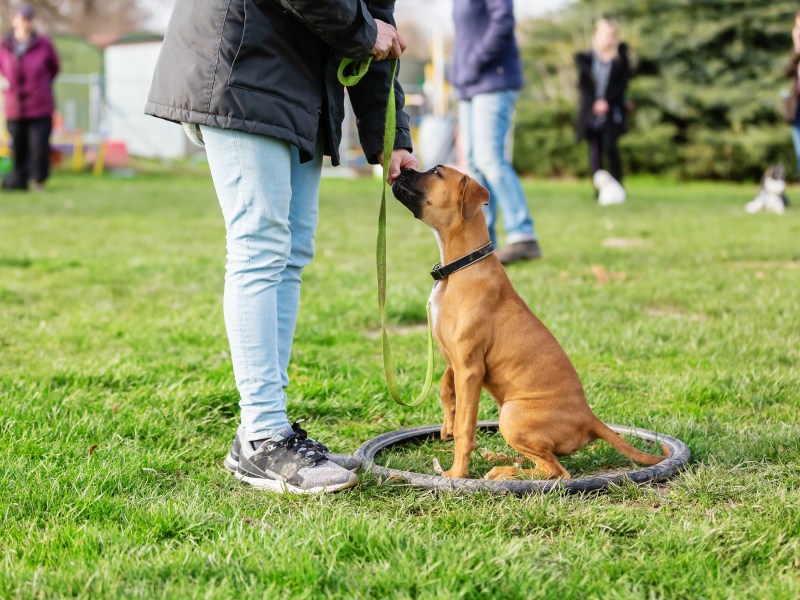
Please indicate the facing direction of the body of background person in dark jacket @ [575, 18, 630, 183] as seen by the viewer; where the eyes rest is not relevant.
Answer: toward the camera

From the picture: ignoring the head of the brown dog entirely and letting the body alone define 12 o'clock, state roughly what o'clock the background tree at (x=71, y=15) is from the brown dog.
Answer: The background tree is roughly at 2 o'clock from the brown dog.

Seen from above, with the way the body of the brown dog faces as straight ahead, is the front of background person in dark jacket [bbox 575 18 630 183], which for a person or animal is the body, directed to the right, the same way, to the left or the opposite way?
to the left

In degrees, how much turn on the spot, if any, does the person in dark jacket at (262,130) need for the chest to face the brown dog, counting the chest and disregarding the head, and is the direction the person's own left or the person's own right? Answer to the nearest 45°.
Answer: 0° — they already face it

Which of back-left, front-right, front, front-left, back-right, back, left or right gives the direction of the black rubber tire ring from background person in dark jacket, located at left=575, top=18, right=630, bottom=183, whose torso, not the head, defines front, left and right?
front

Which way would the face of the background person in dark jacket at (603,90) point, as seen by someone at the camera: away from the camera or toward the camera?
toward the camera

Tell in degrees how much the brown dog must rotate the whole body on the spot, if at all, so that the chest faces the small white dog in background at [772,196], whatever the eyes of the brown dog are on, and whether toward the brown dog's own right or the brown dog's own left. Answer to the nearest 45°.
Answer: approximately 90° to the brown dog's own right

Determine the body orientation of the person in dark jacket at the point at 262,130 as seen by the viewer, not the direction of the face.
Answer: to the viewer's right

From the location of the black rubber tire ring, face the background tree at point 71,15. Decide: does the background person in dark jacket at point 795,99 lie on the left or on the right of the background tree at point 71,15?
right
